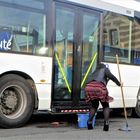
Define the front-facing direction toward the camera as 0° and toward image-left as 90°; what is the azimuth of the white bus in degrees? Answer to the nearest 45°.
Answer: approximately 225°
